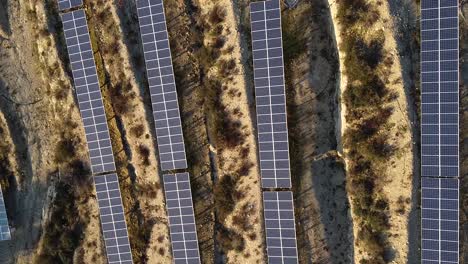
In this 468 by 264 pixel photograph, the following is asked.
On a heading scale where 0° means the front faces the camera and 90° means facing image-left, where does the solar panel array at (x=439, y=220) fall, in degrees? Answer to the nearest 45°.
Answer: approximately 0°

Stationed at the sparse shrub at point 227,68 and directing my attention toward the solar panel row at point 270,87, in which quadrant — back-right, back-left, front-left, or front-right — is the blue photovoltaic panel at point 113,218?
back-right

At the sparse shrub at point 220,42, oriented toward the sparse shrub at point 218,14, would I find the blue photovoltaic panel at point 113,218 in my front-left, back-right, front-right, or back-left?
back-left

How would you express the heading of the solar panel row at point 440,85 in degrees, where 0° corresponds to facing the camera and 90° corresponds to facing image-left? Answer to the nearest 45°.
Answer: approximately 0°
